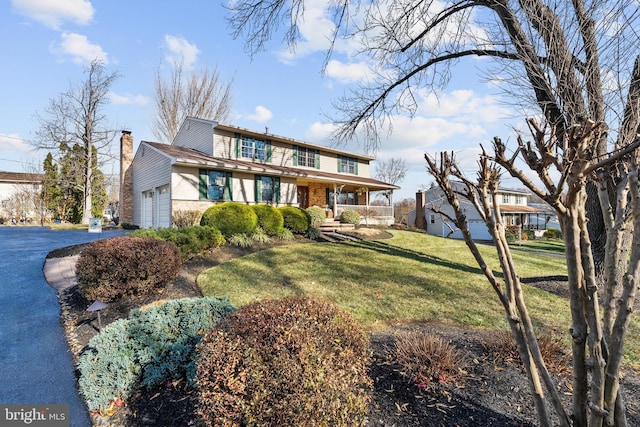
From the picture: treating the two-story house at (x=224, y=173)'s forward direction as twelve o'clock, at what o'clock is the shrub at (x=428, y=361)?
The shrub is roughly at 1 o'clock from the two-story house.

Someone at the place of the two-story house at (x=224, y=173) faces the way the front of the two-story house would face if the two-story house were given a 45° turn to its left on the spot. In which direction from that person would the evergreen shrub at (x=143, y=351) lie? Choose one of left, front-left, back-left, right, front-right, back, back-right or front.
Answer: right

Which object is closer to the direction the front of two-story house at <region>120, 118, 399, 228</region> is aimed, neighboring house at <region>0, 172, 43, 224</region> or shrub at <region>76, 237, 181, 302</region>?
the shrub

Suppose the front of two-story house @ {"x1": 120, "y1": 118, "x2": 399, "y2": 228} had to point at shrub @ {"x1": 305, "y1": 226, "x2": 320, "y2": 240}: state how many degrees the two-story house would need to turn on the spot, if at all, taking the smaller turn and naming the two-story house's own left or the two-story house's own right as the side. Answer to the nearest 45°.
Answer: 0° — it already faces it

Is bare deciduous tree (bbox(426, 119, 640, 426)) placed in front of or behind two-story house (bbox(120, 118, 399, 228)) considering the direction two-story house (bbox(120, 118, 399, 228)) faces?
in front

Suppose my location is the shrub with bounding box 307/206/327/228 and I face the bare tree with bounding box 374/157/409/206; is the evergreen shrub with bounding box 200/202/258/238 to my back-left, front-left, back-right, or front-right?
back-left

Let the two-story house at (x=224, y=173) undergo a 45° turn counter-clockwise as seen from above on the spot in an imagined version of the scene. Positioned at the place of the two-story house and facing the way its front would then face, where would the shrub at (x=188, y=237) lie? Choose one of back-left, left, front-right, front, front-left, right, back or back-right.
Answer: right

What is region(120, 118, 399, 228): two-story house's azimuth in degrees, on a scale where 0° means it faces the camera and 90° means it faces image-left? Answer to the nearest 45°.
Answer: approximately 315°

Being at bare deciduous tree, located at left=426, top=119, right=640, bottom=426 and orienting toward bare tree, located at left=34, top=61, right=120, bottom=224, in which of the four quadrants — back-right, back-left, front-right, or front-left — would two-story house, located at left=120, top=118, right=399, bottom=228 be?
front-right

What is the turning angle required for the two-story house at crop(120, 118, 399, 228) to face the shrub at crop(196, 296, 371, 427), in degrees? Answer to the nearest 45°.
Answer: approximately 45° to its right

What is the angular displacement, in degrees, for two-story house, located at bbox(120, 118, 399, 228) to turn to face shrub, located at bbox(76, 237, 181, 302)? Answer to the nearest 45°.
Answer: approximately 45° to its right

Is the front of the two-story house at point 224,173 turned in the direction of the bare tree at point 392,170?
no

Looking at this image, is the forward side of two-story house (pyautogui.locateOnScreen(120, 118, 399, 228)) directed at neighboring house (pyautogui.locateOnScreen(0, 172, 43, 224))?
no

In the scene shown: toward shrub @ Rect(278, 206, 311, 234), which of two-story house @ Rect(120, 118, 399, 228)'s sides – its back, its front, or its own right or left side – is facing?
front

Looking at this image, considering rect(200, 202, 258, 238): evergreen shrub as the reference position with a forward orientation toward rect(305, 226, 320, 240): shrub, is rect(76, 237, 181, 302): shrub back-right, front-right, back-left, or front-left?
back-right
